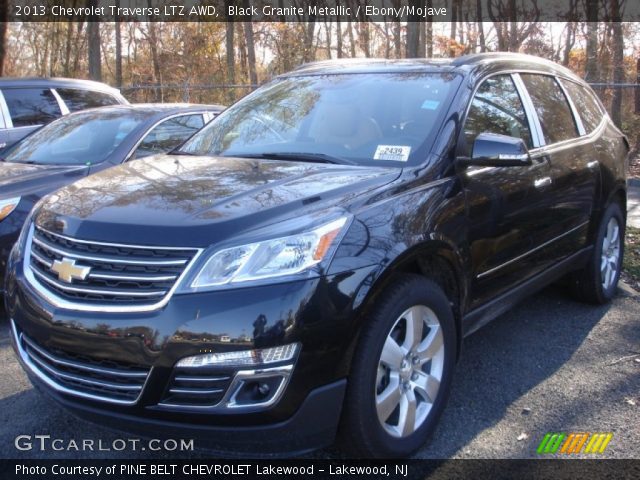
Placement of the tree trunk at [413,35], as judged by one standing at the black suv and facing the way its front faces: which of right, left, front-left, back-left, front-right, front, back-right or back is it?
back-right

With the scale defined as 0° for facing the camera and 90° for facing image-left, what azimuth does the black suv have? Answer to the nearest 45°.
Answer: approximately 45°

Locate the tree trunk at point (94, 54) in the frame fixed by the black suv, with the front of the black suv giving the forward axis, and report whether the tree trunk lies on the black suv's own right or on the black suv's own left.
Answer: on the black suv's own right
